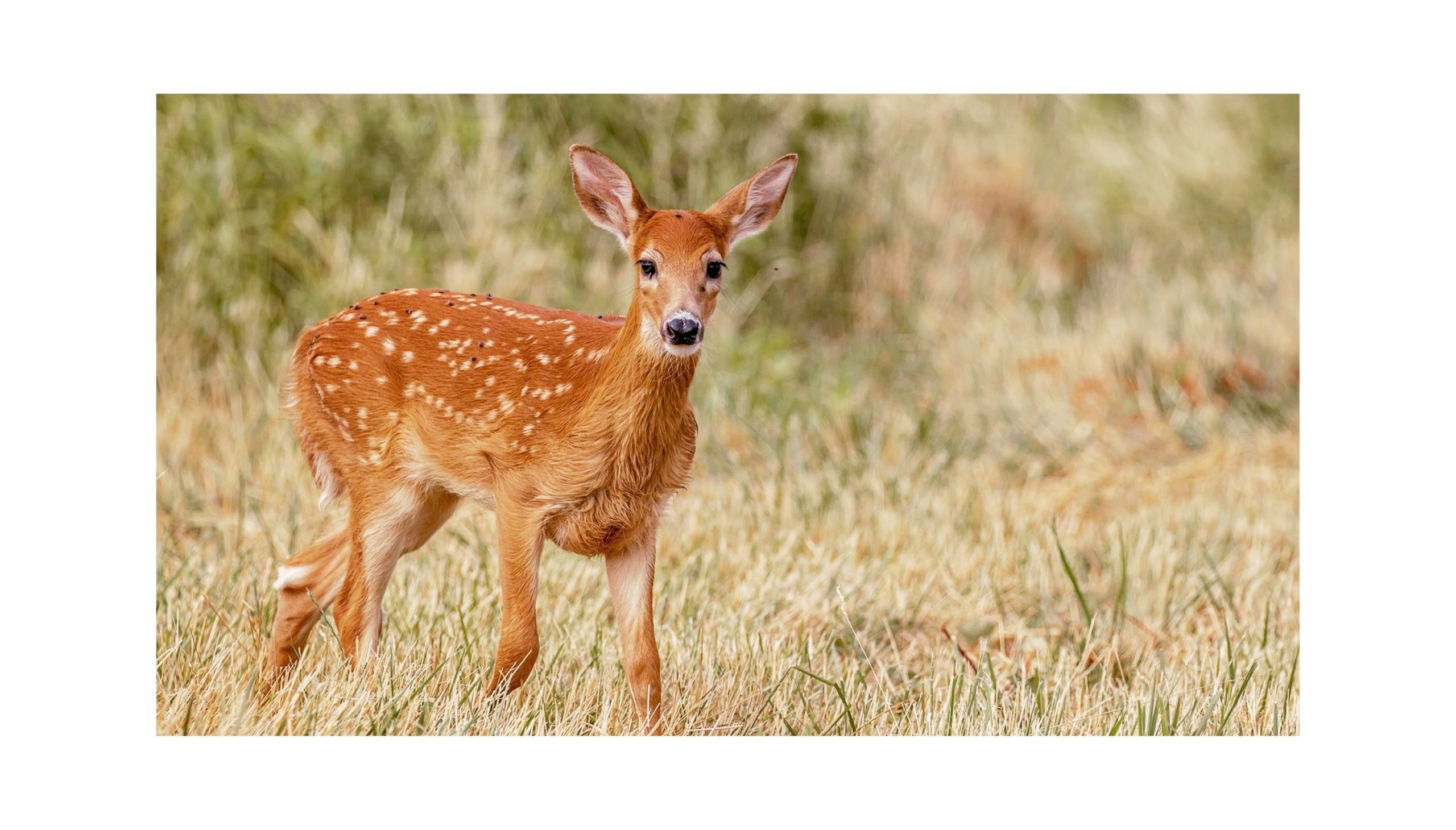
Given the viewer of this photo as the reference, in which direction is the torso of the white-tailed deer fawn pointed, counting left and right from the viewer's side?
facing the viewer and to the right of the viewer
